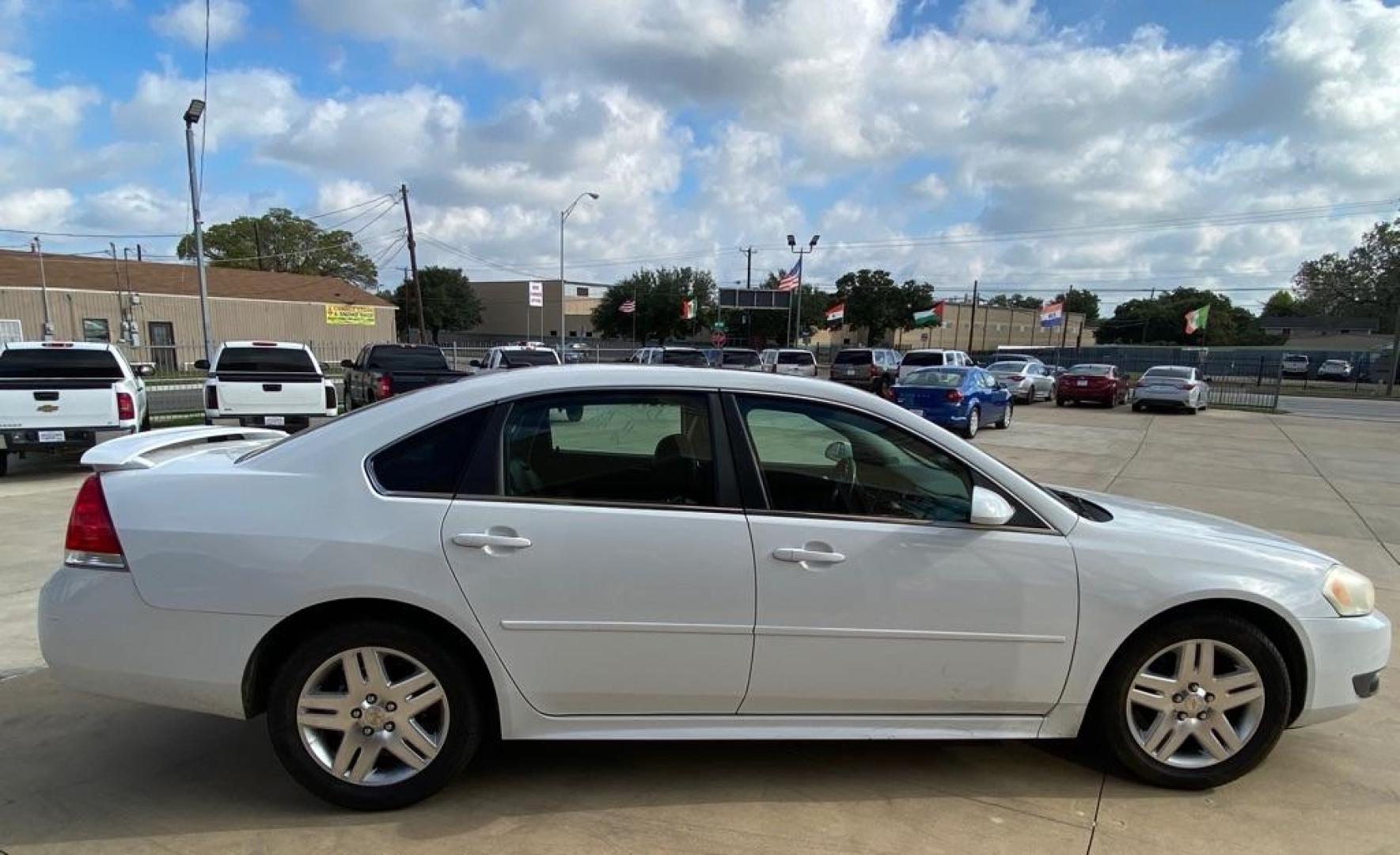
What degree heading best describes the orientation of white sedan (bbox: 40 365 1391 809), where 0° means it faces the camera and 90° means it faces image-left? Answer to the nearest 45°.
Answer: approximately 270°

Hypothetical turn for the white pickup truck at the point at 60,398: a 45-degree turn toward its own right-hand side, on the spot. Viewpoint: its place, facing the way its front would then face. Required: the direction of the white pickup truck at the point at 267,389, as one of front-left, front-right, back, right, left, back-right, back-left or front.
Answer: front-right

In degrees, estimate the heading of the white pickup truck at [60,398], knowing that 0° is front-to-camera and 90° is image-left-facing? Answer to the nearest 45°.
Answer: approximately 180°

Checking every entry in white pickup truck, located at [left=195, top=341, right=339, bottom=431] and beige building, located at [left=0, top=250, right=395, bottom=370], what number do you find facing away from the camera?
1

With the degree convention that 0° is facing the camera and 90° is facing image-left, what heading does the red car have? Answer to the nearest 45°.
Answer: approximately 225°

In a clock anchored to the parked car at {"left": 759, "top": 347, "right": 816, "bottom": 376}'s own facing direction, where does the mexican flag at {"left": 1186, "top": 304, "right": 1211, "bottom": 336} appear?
The mexican flag is roughly at 3 o'clock from the parked car.

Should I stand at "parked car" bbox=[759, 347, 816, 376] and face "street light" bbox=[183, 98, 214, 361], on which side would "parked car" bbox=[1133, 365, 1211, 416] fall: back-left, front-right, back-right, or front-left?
back-left

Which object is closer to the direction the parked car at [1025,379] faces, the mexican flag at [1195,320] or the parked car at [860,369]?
the mexican flag

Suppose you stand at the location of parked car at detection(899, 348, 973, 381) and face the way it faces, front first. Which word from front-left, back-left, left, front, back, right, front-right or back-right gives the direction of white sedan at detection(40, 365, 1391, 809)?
back-right

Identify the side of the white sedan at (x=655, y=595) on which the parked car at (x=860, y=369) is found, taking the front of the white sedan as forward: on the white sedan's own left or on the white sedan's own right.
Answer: on the white sedan's own left

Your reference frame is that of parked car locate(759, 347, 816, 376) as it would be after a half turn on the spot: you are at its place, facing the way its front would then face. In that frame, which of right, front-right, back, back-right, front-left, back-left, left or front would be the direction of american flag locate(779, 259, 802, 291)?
back-left

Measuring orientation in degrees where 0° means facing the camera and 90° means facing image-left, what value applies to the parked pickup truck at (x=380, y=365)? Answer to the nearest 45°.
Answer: approximately 135°

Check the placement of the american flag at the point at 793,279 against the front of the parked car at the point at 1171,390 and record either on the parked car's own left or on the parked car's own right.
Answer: on the parked car's own left
